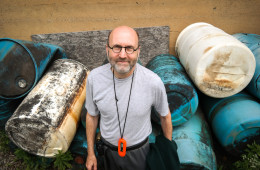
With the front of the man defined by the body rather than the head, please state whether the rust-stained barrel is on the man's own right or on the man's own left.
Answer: on the man's own right

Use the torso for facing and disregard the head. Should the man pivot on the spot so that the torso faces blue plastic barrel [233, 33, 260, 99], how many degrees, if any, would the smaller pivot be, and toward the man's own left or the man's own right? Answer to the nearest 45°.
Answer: approximately 135° to the man's own left

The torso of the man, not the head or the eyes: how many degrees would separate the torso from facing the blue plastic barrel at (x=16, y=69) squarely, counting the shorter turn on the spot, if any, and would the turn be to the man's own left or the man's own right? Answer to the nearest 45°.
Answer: approximately 135° to the man's own right

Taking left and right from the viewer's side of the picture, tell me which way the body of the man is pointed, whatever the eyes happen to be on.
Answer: facing the viewer

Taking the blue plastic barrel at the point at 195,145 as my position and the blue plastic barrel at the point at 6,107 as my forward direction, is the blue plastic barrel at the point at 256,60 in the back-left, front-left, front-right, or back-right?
back-right

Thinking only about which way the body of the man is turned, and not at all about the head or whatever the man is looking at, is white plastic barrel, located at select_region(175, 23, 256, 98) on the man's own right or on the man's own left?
on the man's own left
